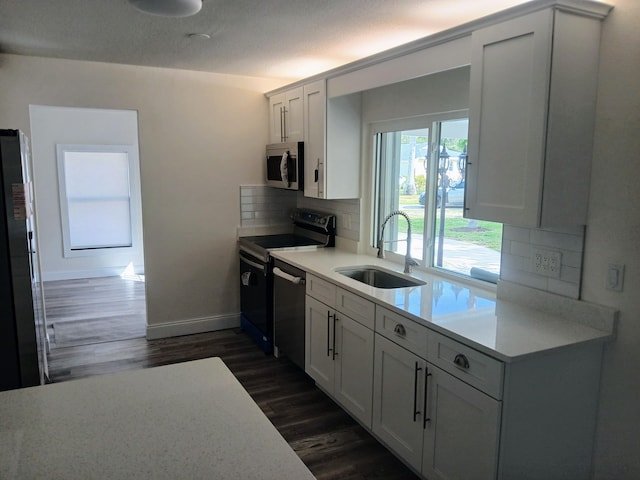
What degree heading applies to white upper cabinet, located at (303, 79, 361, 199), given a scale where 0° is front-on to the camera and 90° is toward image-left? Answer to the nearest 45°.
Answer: approximately 45°

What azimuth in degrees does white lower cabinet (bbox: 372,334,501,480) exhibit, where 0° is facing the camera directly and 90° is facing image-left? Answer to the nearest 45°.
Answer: approximately 45°

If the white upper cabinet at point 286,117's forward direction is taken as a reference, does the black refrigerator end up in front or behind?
in front

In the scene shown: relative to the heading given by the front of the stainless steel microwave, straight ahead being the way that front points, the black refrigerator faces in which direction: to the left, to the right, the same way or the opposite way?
the opposite way

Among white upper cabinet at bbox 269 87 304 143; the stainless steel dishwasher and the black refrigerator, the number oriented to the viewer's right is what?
1

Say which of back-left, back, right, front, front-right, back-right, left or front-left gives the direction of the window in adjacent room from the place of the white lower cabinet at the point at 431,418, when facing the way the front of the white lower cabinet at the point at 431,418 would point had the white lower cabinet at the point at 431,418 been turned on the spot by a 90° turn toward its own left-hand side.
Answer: back

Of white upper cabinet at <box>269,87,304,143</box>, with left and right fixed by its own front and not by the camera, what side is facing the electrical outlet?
left

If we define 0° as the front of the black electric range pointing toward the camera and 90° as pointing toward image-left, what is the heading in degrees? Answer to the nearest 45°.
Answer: approximately 45°

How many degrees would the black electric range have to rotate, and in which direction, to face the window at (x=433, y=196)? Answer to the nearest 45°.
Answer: approximately 90° to its left

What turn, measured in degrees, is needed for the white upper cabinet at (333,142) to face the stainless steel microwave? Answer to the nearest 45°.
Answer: approximately 90° to its right

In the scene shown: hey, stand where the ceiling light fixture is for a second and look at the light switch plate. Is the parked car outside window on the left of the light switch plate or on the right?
left
